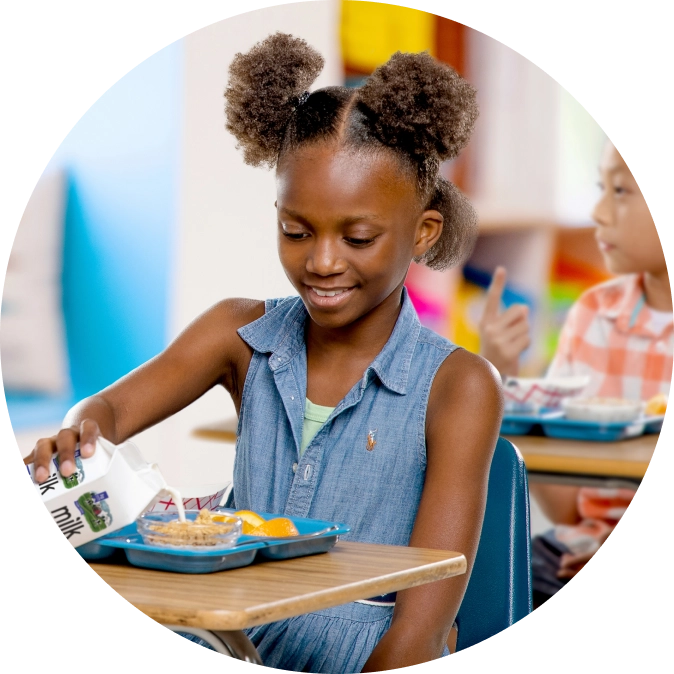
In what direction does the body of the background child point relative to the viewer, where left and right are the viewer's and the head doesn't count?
facing the viewer and to the left of the viewer

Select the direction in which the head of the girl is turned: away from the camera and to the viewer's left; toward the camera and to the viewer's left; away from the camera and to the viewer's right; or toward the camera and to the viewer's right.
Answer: toward the camera and to the viewer's left

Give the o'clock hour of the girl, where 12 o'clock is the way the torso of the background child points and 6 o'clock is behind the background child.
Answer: The girl is roughly at 11 o'clock from the background child.

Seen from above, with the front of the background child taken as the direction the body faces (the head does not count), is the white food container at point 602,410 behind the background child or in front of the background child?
in front

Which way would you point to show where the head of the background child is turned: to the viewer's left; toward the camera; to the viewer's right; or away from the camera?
to the viewer's left

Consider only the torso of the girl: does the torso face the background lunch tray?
no

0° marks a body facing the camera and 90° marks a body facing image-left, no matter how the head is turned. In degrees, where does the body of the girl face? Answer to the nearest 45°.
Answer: approximately 45°

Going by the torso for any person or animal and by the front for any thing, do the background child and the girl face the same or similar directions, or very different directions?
same or similar directions

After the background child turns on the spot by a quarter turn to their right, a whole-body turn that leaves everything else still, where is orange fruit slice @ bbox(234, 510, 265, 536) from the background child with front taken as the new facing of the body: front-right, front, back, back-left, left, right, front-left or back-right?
back-left

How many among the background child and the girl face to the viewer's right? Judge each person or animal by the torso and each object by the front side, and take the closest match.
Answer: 0
